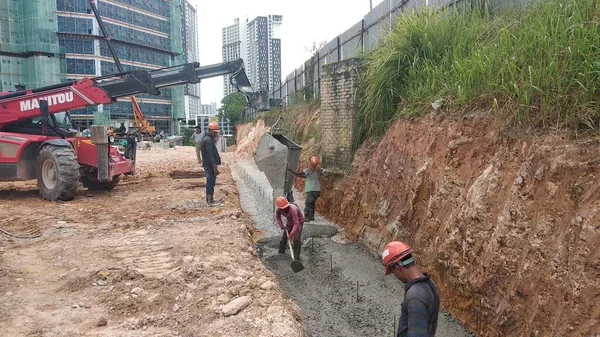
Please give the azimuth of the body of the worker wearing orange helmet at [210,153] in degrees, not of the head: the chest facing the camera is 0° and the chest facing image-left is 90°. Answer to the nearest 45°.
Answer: approximately 270°

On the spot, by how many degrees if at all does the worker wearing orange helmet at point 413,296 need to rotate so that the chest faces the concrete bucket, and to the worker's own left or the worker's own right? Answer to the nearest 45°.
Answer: approximately 45° to the worker's own right

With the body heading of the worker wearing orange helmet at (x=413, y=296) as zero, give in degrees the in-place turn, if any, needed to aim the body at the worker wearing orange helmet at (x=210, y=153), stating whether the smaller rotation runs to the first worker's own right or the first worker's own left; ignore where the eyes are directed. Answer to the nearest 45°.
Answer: approximately 45° to the first worker's own right

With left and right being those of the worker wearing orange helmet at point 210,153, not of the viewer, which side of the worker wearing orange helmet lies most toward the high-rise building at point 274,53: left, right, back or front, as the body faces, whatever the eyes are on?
left

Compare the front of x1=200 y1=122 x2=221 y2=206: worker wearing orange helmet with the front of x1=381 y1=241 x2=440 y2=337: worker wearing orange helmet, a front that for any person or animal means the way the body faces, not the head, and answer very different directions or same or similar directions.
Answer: very different directions

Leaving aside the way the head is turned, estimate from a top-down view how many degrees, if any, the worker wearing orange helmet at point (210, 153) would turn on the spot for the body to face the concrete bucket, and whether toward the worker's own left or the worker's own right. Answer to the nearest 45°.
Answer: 0° — they already face it

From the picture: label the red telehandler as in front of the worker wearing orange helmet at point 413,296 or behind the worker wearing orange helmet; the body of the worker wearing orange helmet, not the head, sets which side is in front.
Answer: in front

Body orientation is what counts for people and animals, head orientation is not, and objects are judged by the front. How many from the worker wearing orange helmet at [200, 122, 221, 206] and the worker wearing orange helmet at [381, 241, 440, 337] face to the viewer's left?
1

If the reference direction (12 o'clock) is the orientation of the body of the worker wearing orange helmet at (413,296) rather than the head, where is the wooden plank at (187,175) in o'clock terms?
The wooden plank is roughly at 2 o'clock from the worker wearing orange helmet.

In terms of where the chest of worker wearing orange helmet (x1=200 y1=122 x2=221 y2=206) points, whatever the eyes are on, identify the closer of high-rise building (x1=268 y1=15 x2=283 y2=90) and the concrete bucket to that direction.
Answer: the concrete bucket

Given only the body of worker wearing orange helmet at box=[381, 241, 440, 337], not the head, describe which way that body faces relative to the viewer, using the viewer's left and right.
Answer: facing to the left of the viewer

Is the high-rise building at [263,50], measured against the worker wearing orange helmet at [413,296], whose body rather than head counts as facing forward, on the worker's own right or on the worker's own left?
on the worker's own right

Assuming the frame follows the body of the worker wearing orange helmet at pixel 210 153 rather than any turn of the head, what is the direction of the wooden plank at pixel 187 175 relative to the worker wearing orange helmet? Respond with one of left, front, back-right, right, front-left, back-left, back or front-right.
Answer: left
